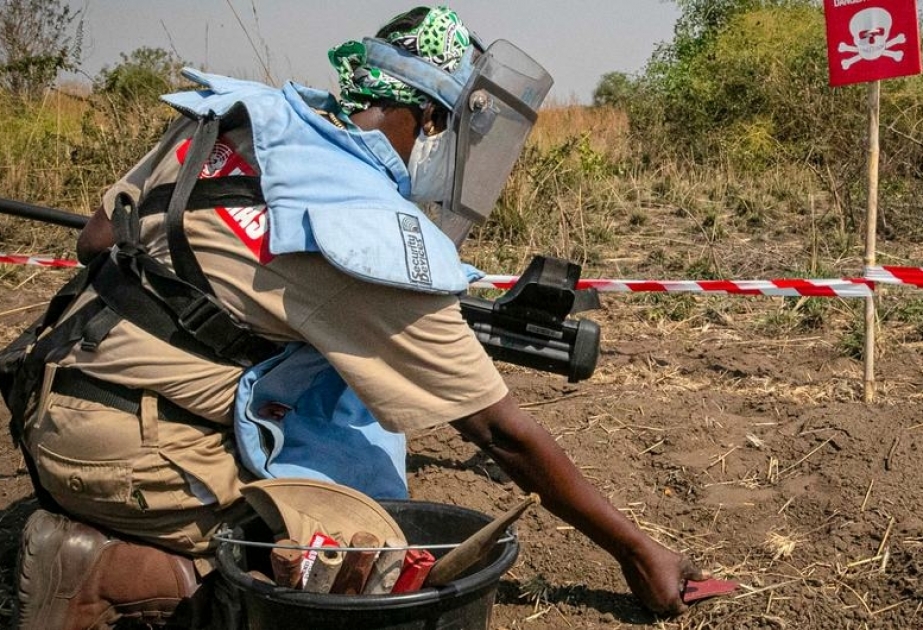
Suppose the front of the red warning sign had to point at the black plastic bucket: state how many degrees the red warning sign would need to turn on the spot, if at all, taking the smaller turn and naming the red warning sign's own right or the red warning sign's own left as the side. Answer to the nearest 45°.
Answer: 0° — it already faces it

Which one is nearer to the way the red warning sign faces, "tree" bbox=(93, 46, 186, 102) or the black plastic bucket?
the black plastic bucket

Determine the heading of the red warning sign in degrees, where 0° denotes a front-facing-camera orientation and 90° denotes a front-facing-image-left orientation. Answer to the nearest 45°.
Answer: approximately 0°

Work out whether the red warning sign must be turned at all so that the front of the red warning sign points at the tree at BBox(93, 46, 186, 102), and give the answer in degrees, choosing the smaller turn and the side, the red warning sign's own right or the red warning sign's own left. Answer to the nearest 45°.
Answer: approximately 135° to the red warning sign's own right
